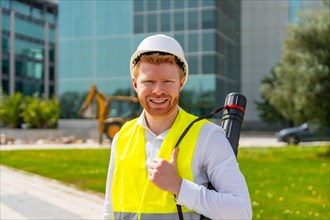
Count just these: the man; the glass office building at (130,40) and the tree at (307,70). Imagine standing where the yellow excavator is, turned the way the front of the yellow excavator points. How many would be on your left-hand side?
1

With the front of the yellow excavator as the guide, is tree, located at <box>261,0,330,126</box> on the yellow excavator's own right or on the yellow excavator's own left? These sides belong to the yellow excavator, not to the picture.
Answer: on the yellow excavator's own right

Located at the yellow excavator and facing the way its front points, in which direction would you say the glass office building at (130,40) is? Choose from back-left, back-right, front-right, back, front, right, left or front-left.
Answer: left
